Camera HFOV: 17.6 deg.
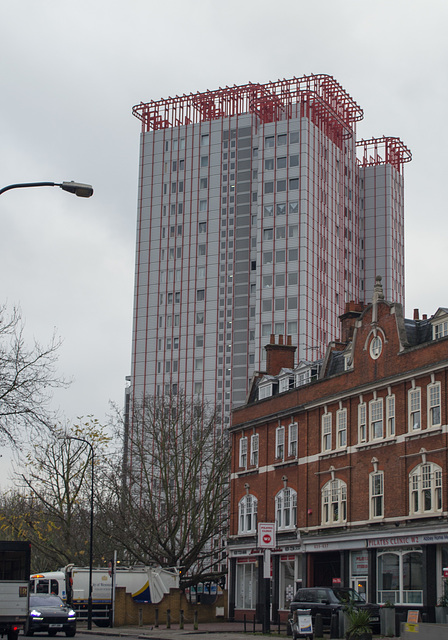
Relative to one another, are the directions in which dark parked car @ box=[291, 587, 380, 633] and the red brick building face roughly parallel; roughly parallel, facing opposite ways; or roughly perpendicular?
roughly perpendicular

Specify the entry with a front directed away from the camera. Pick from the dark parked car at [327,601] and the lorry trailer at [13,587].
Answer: the lorry trailer

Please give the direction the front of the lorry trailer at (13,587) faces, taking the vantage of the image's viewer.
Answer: facing away from the viewer

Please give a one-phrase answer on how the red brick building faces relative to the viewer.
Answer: facing the viewer and to the left of the viewer

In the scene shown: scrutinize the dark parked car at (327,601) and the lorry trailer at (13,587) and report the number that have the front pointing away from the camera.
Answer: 1

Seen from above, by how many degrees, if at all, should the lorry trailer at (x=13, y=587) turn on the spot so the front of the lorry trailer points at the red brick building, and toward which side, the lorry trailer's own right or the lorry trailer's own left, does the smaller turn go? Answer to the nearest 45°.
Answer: approximately 45° to the lorry trailer's own right

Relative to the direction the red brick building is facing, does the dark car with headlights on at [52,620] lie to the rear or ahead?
ahead
